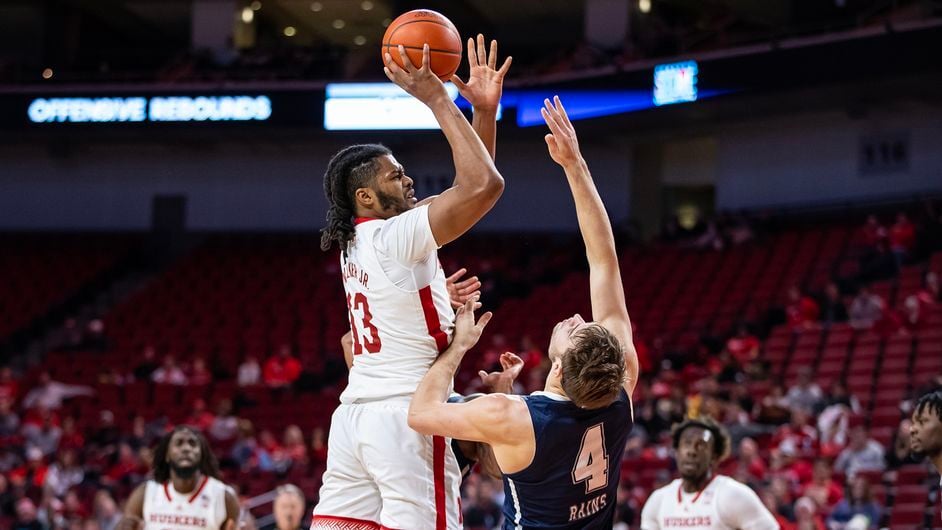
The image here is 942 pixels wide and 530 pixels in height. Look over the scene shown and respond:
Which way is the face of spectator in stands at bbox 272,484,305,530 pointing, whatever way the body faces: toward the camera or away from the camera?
toward the camera

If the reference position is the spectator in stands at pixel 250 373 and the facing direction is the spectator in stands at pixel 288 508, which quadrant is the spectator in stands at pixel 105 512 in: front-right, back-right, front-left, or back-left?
front-right

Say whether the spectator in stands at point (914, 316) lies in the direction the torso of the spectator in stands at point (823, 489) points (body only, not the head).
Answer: no

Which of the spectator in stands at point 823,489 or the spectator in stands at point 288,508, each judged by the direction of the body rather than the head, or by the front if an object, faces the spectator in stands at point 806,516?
the spectator in stands at point 823,489

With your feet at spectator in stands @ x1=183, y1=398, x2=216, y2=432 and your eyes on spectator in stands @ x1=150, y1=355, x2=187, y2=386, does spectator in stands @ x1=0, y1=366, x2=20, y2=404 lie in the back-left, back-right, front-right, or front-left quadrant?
front-left

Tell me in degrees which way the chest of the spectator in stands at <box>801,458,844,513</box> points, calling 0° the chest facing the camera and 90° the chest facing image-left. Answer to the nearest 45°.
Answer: approximately 0°

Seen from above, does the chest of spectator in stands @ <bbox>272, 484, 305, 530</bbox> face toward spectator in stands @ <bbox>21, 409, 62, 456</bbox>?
no

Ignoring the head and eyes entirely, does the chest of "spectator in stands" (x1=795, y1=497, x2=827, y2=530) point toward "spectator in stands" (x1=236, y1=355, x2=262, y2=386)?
no

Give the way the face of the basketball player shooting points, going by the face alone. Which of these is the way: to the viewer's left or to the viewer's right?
to the viewer's right

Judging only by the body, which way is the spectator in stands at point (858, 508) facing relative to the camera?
toward the camera

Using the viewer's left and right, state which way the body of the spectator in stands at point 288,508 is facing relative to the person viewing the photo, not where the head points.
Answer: facing the viewer

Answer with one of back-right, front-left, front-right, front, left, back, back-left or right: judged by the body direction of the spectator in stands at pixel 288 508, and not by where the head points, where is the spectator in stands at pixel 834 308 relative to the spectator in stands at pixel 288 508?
back-left

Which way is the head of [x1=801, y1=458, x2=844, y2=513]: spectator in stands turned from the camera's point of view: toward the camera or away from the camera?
toward the camera

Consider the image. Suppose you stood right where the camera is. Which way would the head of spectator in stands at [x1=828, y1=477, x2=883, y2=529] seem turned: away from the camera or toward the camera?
toward the camera

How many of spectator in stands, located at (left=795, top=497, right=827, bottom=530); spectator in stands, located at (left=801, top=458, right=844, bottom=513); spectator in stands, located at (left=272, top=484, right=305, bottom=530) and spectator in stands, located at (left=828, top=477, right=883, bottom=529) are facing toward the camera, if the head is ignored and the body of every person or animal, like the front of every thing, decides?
4

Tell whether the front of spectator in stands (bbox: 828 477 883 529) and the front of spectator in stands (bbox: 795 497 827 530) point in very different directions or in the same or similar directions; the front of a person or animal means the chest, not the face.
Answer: same or similar directions
